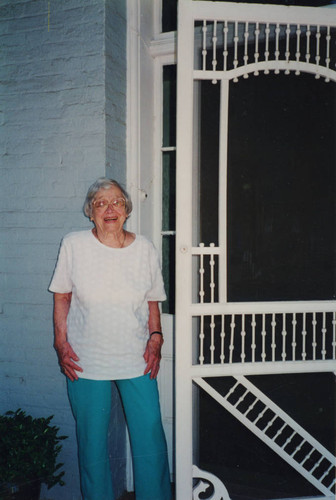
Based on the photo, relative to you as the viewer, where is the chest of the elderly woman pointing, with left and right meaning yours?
facing the viewer
